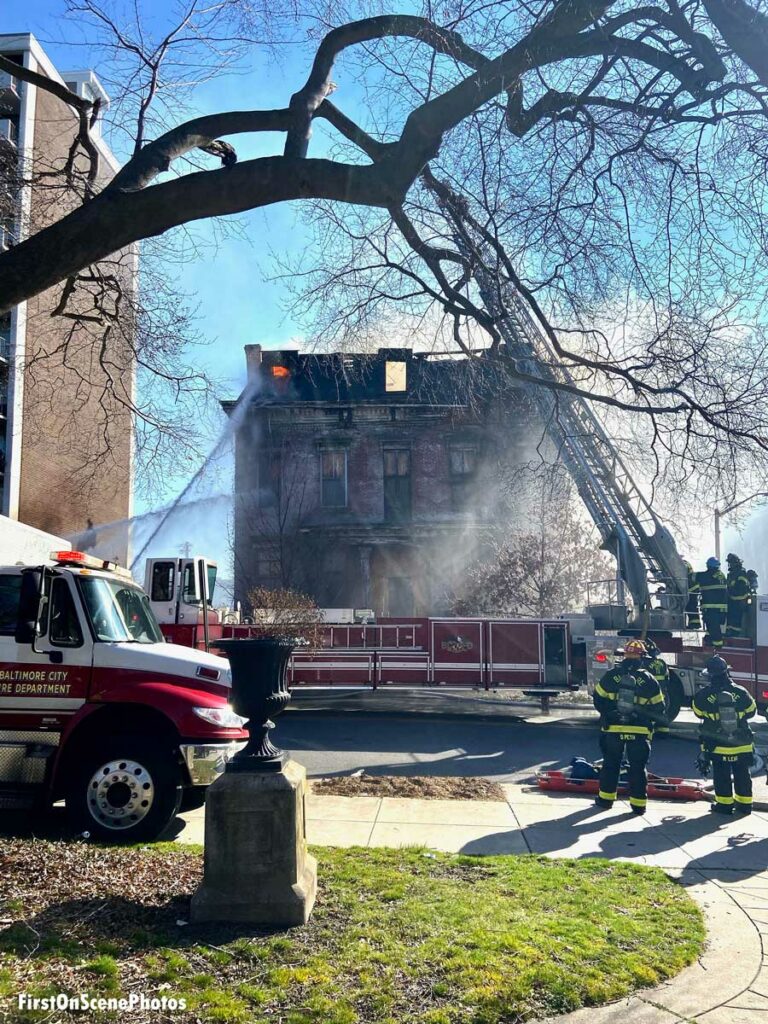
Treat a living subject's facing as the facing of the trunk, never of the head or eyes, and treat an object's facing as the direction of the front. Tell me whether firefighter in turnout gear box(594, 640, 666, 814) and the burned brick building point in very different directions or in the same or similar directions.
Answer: very different directions

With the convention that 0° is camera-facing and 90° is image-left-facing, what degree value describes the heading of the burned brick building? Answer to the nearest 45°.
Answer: approximately 0°

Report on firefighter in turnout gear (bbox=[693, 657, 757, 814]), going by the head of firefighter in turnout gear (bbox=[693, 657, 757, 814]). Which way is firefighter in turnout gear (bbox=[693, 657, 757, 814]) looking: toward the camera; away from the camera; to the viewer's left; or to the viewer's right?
away from the camera

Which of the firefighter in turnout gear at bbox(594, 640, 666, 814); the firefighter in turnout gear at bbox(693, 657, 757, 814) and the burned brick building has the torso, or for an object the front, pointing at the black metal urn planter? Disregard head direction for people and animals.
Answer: the burned brick building

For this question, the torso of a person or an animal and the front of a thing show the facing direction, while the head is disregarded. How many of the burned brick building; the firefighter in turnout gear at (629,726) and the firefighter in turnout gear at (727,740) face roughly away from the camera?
2

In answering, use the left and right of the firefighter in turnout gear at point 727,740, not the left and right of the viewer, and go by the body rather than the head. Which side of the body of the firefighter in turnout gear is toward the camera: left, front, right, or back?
back

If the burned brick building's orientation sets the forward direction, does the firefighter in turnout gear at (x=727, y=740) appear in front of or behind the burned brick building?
in front

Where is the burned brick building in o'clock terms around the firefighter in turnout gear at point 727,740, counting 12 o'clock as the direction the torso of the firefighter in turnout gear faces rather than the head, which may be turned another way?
The burned brick building is roughly at 11 o'clock from the firefighter in turnout gear.

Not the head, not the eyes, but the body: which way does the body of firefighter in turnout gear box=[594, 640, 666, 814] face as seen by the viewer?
away from the camera

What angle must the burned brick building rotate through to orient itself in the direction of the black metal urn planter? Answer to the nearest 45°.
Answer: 0° — it already faces it

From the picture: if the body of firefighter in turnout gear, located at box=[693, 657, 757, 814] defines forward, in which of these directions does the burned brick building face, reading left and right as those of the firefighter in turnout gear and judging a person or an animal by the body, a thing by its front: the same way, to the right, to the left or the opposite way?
the opposite way

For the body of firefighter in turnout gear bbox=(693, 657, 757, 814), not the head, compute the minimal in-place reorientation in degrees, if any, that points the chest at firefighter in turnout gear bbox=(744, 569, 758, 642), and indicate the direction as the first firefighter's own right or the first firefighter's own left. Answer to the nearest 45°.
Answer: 0° — they already face them

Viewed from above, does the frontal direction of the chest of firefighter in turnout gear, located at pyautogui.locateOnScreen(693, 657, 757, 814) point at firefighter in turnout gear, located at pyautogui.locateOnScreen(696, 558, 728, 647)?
yes
